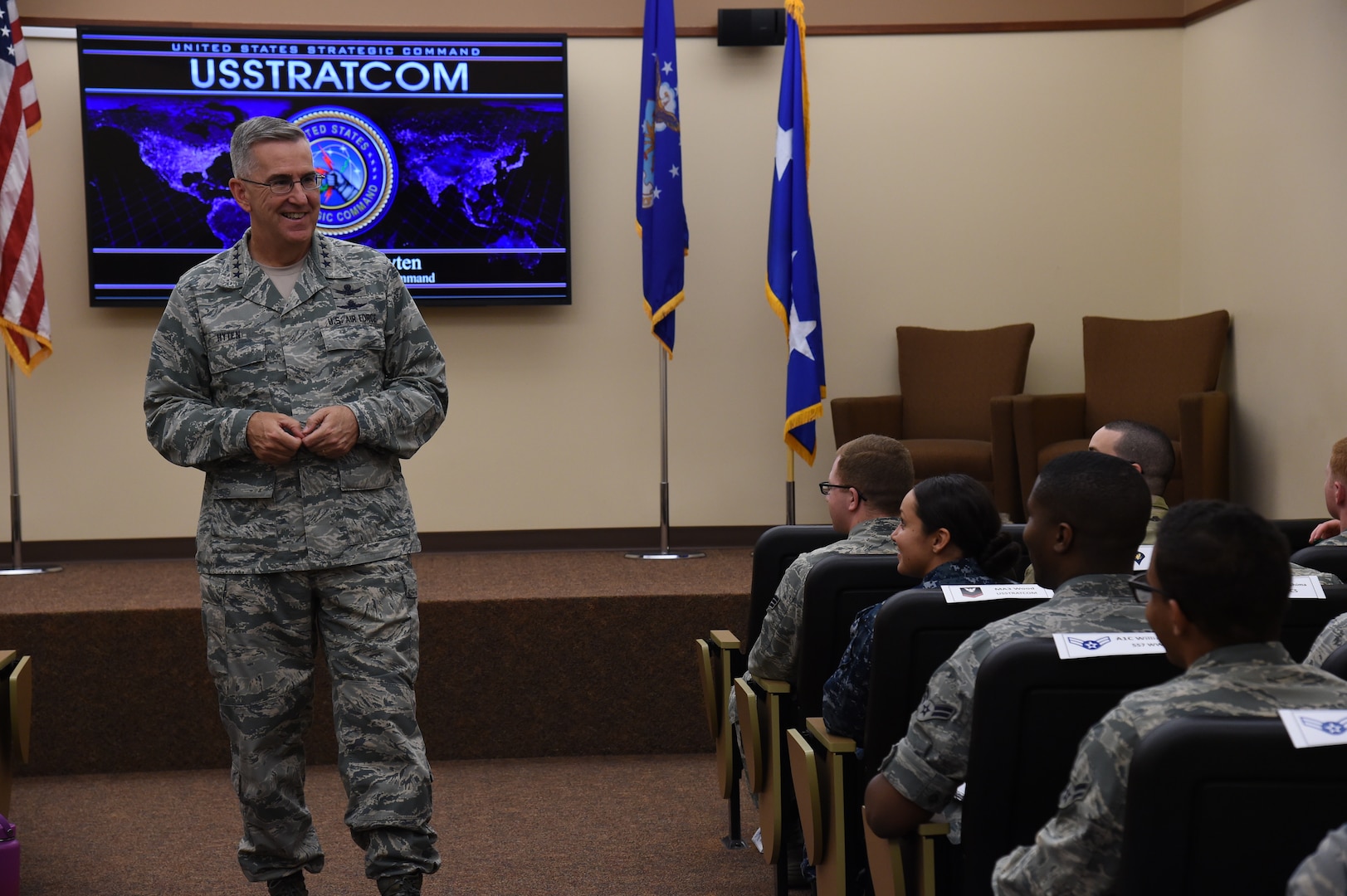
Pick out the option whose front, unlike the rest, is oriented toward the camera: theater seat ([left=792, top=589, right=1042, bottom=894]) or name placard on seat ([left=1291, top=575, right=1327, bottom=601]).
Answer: the name placard on seat

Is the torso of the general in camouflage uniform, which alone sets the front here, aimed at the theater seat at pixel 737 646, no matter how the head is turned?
no

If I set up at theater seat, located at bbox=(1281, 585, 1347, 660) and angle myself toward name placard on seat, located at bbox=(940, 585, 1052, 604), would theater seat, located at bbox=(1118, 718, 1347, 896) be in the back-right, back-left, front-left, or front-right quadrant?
front-left

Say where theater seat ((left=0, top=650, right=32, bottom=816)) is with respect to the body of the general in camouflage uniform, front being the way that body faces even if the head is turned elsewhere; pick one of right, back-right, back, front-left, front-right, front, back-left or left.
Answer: back-right

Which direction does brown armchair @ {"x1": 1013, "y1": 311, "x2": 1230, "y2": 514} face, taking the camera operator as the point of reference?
facing the viewer and to the left of the viewer

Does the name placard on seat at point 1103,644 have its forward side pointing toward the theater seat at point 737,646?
no

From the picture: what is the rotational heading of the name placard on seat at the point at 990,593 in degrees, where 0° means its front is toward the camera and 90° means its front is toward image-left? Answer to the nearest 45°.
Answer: approximately 0°

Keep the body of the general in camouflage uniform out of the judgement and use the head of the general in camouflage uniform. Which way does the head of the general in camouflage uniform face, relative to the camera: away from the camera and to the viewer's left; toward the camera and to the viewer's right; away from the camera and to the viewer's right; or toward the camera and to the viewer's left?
toward the camera and to the viewer's right

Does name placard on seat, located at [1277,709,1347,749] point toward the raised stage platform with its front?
no

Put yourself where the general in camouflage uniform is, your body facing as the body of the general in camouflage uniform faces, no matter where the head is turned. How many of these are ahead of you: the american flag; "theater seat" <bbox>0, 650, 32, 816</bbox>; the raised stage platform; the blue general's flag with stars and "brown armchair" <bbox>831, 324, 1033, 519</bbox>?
0

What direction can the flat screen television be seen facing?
toward the camera

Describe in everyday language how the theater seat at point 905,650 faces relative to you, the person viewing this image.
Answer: facing away from the viewer and to the left of the viewer

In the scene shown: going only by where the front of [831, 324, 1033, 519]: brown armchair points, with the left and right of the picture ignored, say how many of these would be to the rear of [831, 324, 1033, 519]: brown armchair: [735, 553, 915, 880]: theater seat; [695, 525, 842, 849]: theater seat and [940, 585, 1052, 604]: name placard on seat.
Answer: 0
